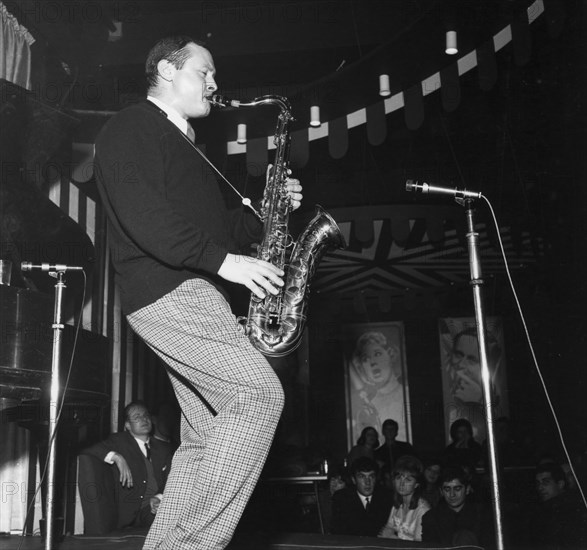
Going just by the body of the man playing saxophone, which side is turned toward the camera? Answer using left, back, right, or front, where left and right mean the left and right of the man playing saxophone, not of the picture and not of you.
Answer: right

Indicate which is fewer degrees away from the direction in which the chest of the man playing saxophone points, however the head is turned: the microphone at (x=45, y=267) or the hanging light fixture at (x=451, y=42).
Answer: the hanging light fixture

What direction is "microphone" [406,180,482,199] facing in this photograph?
to the viewer's left

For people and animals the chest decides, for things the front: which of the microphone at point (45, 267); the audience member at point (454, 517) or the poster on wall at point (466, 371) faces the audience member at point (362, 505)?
the poster on wall

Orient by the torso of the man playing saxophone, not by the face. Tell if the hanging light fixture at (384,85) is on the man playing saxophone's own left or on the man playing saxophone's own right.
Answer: on the man playing saxophone's own left

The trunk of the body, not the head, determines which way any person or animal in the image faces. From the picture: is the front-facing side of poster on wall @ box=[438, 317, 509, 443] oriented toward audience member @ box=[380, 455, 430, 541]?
yes

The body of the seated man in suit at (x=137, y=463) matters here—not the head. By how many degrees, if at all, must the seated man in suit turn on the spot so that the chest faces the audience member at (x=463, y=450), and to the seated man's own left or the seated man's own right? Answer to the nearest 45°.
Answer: approximately 90° to the seated man's own left

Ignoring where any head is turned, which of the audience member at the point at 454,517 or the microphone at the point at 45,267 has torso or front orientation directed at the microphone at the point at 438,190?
the audience member

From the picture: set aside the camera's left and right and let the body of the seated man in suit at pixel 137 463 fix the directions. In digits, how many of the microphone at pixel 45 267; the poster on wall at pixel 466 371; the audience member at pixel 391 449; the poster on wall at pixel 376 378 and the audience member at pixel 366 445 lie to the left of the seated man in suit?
4

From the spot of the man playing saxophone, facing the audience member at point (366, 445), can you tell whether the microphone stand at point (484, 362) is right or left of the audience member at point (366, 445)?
right

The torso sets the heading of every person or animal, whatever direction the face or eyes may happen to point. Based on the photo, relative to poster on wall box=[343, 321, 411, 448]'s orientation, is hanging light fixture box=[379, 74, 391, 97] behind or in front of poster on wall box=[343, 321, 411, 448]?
in front

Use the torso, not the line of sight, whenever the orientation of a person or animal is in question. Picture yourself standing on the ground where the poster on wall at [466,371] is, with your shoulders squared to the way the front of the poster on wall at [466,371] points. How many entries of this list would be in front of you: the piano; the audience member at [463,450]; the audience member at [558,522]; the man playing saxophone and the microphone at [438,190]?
5

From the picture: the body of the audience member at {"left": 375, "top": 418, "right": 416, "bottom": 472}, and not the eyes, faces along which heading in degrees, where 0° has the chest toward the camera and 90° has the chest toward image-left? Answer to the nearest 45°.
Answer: approximately 0°

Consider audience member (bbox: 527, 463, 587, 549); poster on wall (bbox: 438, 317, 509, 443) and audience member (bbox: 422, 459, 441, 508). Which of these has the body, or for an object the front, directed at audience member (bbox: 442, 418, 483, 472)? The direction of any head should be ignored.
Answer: the poster on wall
